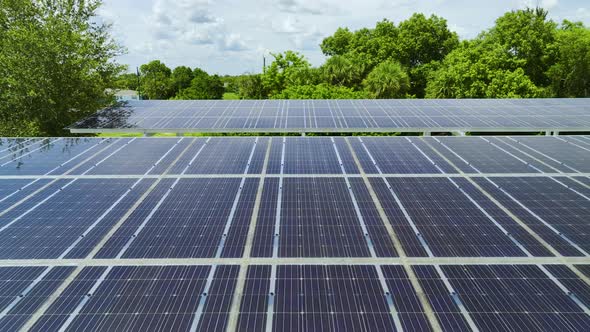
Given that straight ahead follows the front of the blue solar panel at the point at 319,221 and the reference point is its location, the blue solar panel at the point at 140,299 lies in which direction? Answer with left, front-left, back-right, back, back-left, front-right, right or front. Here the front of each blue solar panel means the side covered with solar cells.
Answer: front-right

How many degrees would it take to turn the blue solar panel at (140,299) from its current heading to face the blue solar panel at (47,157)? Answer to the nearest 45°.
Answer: approximately 180°

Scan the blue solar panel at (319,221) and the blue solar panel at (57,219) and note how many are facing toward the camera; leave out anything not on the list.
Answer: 2

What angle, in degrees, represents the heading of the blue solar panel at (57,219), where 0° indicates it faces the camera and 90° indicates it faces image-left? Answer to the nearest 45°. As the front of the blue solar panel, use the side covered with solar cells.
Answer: approximately 0°

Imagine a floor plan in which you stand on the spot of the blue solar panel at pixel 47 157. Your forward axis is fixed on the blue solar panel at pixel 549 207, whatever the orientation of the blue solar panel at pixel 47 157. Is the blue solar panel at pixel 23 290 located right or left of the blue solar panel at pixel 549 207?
right

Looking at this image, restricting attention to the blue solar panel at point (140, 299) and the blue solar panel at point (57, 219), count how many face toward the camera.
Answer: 2

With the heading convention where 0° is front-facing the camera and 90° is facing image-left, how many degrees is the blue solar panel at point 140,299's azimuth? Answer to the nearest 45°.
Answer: approximately 0°

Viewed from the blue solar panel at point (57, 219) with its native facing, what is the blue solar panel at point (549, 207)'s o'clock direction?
the blue solar panel at point (549, 207) is roughly at 10 o'clock from the blue solar panel at point (57, 219).

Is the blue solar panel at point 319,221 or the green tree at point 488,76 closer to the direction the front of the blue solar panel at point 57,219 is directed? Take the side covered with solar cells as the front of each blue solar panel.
the blue solar panel

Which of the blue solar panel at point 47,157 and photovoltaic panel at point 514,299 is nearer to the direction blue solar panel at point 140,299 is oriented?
the photovoltaic panel

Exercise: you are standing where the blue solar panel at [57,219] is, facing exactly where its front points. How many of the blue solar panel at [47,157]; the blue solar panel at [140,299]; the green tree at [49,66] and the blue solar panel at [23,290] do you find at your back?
2
